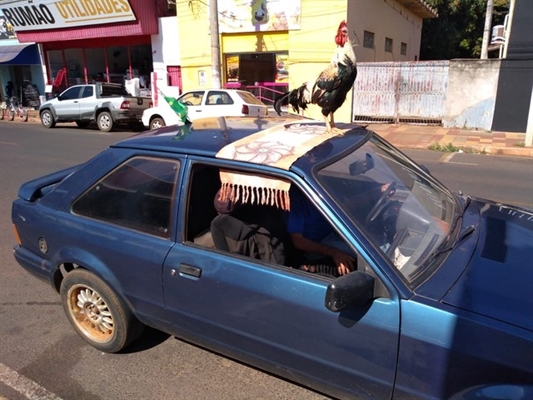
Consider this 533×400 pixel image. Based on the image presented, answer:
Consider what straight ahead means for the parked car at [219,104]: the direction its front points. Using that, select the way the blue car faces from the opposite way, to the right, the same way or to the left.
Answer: the opposite way

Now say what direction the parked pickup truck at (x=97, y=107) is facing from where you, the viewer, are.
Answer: facing away from the viewer and to the left of the viewer

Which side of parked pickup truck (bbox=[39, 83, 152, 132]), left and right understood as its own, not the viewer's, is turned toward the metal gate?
back

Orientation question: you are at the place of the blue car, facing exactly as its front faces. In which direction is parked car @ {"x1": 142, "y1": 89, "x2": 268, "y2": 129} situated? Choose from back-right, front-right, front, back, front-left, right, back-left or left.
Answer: back-left

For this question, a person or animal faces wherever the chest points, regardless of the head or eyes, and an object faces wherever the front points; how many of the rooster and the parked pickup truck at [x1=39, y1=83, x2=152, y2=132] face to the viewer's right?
1

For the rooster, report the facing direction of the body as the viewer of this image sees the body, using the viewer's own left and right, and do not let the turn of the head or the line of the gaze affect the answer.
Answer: facing to the right of the viewer

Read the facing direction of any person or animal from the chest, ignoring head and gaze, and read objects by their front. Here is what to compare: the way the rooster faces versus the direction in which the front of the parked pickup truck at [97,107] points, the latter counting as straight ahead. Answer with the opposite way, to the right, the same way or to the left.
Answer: the opposite way

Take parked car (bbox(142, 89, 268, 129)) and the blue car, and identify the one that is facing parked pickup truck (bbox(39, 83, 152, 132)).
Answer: parked car (bbox(142, 89, 268, 129))

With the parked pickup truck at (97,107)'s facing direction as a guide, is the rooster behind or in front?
behind

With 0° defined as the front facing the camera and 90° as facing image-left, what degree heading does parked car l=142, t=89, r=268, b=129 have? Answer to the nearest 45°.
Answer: approximately 135°

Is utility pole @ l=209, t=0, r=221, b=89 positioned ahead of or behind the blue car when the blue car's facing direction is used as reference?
behind

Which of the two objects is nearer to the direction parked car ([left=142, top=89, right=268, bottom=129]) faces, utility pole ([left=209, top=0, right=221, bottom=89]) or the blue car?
the utility pole

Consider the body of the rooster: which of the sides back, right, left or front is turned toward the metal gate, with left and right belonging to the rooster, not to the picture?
left

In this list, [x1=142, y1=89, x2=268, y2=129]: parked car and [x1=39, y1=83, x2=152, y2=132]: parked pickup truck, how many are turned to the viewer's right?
0

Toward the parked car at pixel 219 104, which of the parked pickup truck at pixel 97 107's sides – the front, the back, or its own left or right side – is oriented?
back

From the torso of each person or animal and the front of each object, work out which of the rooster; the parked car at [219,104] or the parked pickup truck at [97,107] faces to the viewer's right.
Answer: the rooster

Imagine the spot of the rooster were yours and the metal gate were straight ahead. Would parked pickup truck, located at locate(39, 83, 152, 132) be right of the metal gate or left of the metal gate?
left
